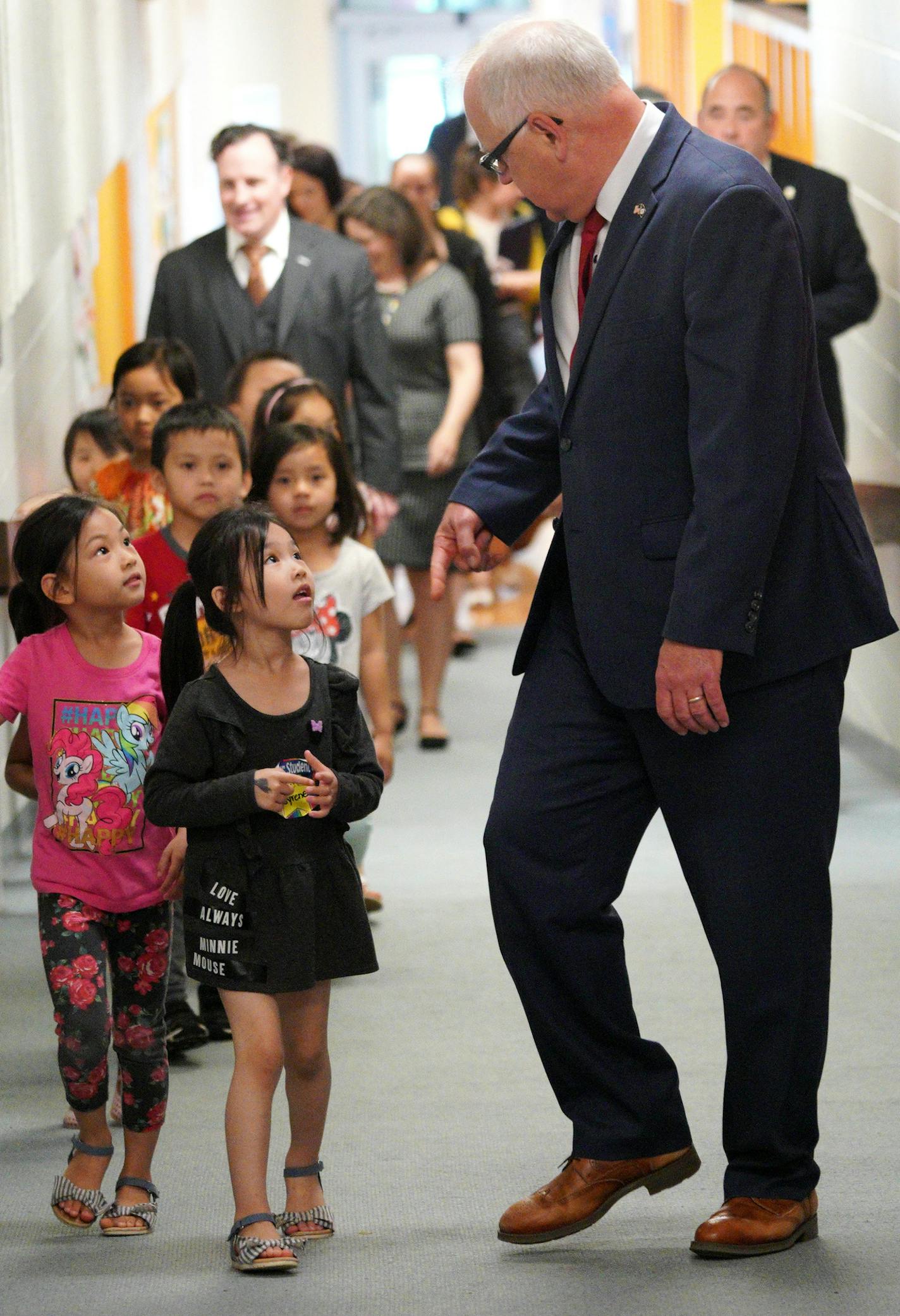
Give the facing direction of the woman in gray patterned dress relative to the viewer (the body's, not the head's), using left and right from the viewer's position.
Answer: facing the viewer and to the left of the viewer

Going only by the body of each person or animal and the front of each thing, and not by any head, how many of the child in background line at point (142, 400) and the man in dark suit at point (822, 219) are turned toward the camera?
2

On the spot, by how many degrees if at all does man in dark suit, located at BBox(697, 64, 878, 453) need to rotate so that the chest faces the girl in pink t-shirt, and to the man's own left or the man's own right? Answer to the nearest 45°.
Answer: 0° — they already face them

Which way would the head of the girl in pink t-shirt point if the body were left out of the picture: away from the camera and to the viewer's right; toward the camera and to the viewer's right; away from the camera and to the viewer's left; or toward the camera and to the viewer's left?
toward the camera and to the viewer's right

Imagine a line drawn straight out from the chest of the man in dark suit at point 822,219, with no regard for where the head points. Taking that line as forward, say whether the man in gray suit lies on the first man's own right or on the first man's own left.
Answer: on the first man's own right

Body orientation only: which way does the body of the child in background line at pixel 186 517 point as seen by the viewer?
toward the camera

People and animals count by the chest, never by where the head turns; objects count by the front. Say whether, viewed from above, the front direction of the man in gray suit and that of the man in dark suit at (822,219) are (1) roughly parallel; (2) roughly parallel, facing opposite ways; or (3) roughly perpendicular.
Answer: roughly parallel

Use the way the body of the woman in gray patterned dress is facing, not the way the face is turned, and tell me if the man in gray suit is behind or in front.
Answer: in front

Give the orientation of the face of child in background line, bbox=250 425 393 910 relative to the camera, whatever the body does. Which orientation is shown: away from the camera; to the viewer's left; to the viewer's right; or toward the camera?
toward the camera

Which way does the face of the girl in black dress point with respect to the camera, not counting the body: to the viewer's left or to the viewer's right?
to the viewer's right

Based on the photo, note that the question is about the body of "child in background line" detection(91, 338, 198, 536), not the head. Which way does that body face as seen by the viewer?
toward the camera

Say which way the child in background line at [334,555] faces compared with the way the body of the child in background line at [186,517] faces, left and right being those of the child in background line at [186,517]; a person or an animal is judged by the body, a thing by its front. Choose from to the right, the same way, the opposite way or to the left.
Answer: the same way

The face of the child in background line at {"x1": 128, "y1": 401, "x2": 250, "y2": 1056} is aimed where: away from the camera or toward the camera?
toward the camera

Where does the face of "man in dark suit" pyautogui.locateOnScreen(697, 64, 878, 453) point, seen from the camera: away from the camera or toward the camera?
toward the camera
